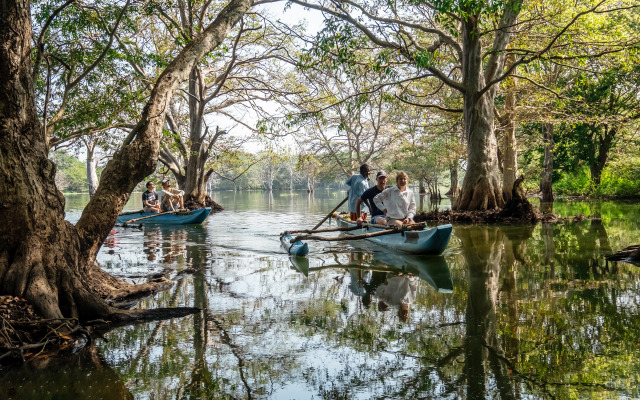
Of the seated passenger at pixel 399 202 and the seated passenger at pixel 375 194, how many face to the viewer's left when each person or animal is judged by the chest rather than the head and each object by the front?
0

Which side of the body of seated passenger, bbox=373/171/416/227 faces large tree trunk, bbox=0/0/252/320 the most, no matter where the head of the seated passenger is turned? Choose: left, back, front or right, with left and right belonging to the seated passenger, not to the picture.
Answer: right

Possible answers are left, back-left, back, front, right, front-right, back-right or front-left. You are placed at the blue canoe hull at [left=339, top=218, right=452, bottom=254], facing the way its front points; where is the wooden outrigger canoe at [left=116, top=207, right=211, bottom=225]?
back

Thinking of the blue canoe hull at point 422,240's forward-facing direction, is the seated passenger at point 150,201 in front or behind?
behind

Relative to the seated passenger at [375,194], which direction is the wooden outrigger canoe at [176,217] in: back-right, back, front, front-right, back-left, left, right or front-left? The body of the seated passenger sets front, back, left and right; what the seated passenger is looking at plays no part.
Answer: back

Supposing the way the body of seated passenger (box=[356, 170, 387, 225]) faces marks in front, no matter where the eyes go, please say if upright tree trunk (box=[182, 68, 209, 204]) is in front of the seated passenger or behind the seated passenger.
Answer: behind

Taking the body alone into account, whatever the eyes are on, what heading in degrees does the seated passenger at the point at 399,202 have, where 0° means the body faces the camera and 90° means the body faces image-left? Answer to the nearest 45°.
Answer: approximately 315°

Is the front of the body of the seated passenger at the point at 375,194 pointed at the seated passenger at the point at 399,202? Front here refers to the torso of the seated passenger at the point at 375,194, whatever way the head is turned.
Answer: yes

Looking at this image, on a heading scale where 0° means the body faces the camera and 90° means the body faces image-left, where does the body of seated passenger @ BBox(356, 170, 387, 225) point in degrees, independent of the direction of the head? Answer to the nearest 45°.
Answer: approximately 315°
